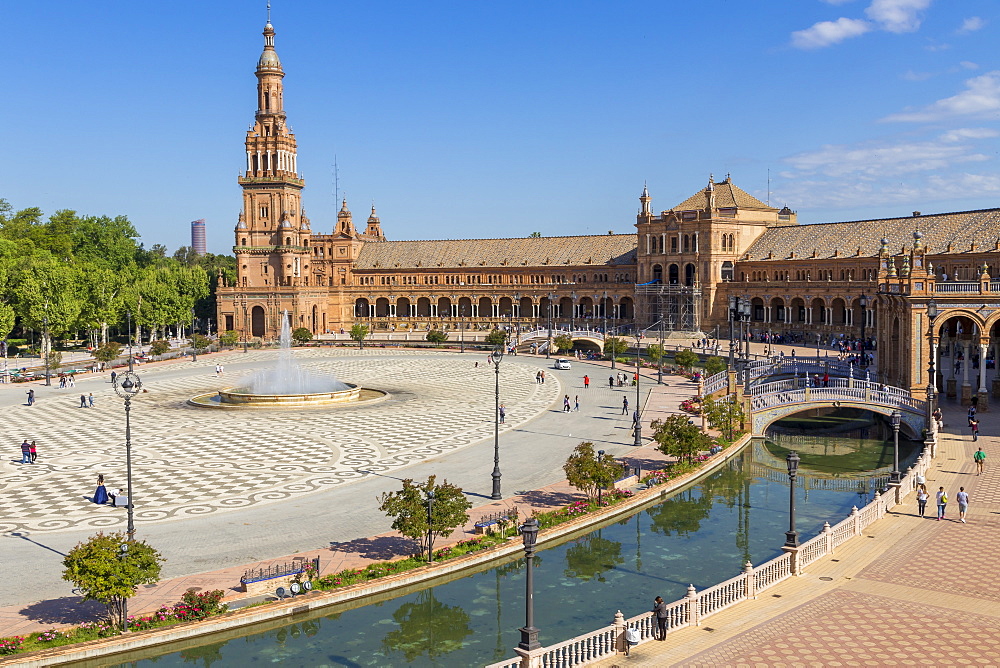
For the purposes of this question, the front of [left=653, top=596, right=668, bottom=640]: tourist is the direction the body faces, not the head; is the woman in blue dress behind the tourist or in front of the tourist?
in front

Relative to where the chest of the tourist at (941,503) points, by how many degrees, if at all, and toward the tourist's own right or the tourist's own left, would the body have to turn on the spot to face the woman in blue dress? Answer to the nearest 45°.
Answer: approximately 90° to the tourist's own right

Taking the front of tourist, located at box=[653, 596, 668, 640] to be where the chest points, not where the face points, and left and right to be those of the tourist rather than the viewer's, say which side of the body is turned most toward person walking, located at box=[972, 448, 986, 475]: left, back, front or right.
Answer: right

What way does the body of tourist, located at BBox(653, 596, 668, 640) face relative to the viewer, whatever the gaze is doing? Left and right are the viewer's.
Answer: facing away from the viewer and to the left of the viewer

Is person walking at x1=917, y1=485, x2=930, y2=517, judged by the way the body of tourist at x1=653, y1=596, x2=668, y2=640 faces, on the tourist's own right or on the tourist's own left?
on the tourist's own right

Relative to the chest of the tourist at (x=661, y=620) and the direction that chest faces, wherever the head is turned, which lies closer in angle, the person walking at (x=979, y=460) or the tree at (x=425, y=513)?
the tree

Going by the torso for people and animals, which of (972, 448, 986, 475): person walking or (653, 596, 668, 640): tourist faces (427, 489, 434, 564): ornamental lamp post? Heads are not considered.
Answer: the tourist

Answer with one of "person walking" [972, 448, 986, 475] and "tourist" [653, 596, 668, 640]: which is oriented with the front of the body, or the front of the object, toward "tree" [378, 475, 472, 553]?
the tourist

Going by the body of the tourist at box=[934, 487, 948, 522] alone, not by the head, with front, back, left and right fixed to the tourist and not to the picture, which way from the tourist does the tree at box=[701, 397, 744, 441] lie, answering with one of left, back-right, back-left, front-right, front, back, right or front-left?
front-left
